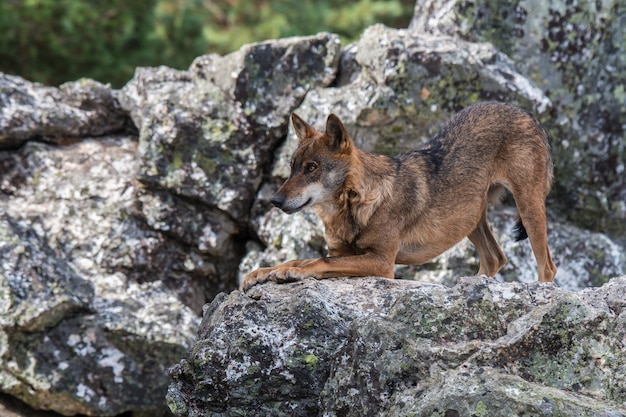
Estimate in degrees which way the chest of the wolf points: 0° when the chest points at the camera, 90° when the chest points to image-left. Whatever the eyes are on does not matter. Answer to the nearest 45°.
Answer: approximately 90°

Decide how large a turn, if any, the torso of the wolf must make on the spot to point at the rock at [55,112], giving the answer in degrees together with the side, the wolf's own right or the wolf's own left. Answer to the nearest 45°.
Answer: approximately 45° to the wolf's own right

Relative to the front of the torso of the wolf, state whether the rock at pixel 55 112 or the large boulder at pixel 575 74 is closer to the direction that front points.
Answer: the rock

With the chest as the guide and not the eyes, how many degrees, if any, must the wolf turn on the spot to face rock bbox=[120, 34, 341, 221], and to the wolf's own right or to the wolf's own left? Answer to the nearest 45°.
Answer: approximately 45° to the wolf's own right

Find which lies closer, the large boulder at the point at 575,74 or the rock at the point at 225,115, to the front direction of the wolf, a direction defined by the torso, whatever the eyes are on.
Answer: the rock

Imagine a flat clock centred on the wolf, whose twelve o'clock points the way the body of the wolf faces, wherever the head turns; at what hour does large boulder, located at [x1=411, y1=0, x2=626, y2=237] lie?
The large boulder is roughly at 4 o'clock from the wolf.

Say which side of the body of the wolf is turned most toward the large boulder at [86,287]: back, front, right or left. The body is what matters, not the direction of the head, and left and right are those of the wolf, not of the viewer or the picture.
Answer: front

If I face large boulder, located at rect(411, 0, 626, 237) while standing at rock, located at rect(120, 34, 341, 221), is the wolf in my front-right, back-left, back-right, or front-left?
front-right
